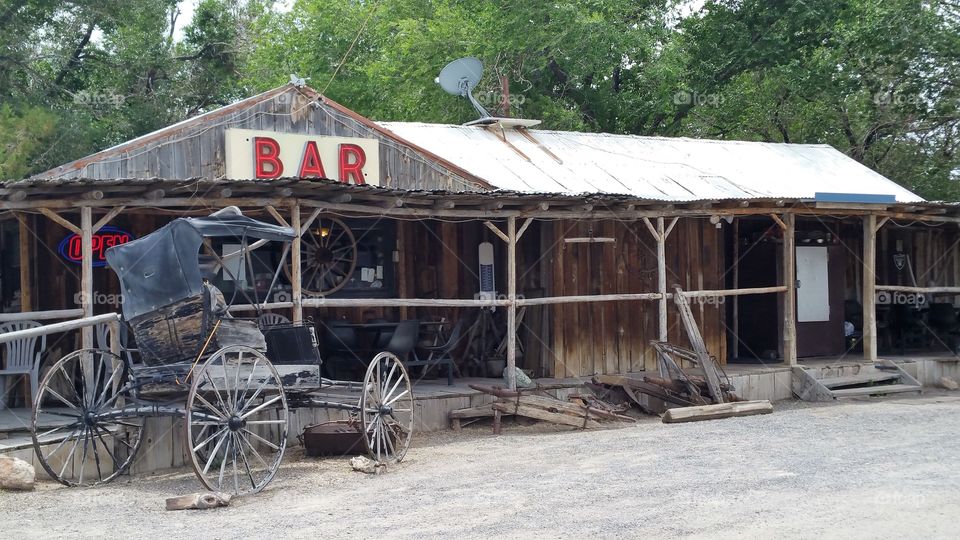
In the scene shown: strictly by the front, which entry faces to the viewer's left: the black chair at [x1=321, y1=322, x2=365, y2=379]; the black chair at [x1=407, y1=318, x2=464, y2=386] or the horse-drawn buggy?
the black chair at [x1=407, y1=318, x2=464, y2=386]

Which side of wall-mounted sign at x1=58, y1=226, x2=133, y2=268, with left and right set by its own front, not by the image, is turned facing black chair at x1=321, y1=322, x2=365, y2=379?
left

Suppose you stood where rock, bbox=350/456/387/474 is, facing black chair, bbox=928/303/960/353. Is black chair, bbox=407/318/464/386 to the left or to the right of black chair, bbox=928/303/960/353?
left

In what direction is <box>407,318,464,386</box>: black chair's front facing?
to the viewer's left

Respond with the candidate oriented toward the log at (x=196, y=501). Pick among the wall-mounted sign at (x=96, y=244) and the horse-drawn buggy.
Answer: the wall-mounted sign

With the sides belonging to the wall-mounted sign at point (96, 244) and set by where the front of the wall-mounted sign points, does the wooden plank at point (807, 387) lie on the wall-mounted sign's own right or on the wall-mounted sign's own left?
on the wall-mounted sign's own left

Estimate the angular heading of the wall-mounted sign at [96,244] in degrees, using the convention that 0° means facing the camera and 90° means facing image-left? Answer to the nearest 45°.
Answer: approximately 0°

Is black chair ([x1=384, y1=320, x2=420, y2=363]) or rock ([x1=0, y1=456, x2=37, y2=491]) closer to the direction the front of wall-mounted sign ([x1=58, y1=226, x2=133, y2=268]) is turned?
the rock

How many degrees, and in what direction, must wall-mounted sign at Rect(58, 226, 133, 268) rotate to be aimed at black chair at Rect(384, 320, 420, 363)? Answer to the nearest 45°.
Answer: approximately 90° to its left

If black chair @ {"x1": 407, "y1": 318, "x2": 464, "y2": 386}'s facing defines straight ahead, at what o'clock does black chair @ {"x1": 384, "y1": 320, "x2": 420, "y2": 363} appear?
black chair @ {"x1": 384, "y1": 320, "x2": 420, "y2": 363} is roughly at 11 o'clock from black chair @ {"x1": 407, "y1": 318, "x2": 464, "y2": 386}.

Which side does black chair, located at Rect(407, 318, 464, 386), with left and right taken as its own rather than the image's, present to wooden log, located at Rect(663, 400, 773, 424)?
back

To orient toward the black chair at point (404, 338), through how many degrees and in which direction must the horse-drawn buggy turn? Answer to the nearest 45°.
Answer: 0° — it already faces it

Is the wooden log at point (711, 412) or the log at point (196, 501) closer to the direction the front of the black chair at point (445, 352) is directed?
the log at point (196, 501)
